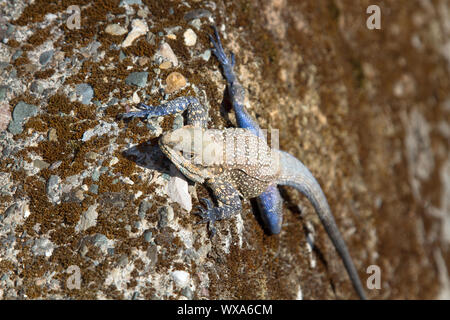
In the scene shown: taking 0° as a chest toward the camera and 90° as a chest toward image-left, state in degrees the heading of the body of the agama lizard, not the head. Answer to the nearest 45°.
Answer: approximately 90°
